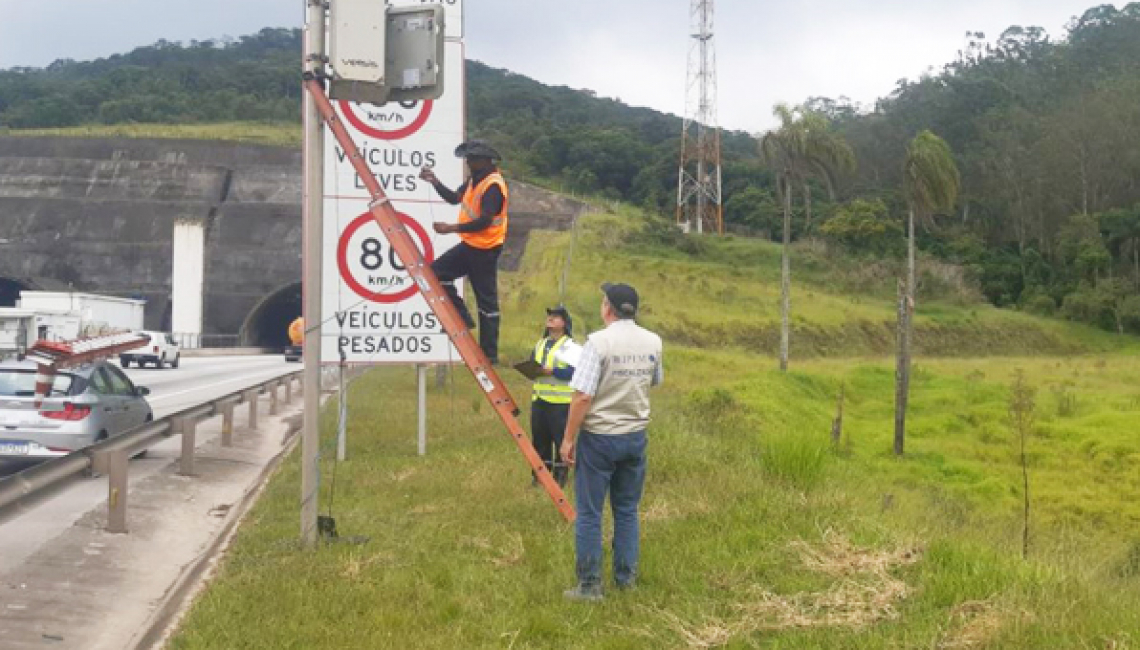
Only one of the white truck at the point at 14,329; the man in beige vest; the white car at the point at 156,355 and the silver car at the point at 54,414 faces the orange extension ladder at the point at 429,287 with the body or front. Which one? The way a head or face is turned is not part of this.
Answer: the man in beige vest

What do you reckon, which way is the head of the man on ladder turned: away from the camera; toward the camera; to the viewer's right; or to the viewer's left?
to the viewer's left

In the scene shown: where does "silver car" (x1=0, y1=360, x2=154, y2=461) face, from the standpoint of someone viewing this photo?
facing away from the viewer and to the right of the viewer

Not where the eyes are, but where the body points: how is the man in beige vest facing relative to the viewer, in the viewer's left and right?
facing away from the viewer and to the left of the viewer

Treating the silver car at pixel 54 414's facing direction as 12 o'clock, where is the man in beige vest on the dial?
The man in beige vest is roughly at 4 o'clock from the silver car.

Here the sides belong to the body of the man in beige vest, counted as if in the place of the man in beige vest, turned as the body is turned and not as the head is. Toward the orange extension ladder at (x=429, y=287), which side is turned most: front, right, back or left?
front

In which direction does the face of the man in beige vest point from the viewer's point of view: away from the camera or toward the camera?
away from the camera

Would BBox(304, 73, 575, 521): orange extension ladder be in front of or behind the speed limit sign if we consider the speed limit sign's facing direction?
in front

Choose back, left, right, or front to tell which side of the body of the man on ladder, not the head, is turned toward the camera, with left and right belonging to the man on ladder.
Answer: left

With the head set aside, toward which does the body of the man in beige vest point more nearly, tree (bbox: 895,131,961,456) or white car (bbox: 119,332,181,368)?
the white car

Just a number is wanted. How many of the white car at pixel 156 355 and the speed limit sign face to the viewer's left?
0
